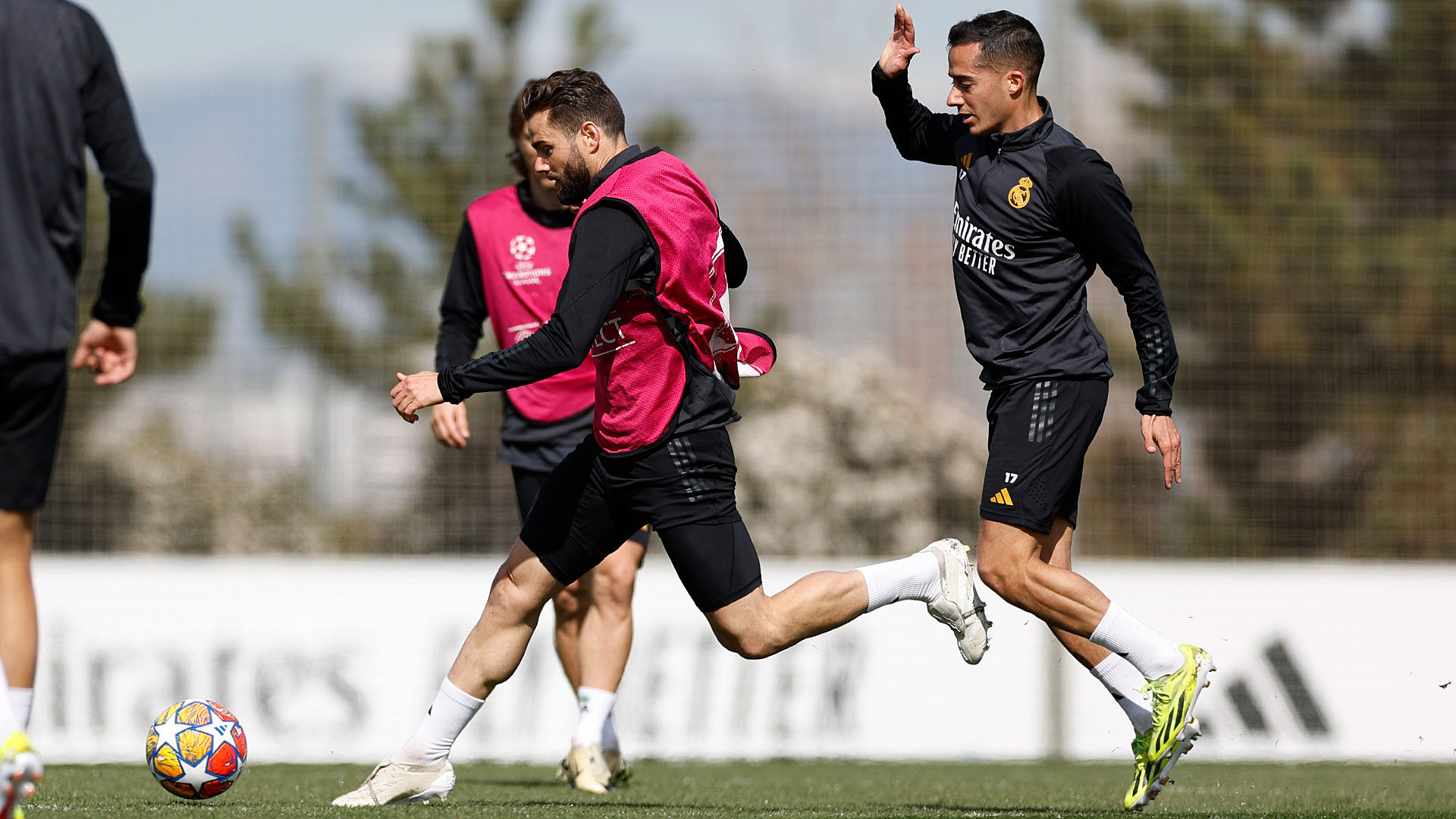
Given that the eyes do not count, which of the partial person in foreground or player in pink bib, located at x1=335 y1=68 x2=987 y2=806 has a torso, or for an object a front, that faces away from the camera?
the partial person in foreground

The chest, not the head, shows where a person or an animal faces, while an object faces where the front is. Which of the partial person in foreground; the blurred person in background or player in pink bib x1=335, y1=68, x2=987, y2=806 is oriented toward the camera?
the blurred person in background

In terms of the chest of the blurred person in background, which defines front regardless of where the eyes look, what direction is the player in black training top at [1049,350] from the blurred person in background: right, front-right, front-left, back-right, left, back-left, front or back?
front-left

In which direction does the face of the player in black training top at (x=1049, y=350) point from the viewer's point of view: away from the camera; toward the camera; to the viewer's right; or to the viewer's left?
to the viewer's left

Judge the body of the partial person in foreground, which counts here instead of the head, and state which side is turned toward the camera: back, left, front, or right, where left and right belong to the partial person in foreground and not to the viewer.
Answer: back

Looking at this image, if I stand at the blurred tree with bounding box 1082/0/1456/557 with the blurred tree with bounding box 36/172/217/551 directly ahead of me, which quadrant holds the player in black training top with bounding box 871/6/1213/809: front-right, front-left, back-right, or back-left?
front-left

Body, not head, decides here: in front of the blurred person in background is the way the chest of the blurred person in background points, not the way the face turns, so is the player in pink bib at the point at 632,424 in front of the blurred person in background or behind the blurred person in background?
in front

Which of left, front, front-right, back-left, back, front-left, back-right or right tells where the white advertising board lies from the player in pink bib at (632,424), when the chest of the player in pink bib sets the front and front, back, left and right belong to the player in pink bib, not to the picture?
right

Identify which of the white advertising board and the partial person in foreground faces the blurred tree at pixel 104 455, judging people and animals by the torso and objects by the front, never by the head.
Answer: the partial person in foreground

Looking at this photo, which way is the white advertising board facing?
toward the camera

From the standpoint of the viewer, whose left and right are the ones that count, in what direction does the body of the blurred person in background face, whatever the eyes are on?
facing the viewer

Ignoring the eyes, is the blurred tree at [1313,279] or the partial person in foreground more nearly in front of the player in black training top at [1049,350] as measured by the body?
the partial person in foreground

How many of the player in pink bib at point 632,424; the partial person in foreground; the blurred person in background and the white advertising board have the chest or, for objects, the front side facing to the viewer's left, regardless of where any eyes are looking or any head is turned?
1

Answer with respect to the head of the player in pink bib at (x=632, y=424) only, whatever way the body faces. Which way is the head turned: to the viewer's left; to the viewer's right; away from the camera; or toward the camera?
to the viewer's left

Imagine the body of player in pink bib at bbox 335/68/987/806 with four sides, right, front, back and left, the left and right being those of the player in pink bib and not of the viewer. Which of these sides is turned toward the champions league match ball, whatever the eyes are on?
front

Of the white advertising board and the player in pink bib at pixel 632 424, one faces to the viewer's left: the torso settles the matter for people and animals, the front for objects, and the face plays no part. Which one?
the player in pink bib

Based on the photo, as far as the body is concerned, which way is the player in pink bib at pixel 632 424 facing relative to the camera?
to the viewer's left

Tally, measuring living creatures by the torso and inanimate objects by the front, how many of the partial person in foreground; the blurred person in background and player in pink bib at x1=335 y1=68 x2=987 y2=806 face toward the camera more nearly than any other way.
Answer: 1

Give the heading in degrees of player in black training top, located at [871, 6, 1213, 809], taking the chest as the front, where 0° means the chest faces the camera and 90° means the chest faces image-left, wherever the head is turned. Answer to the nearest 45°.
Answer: approximately 45°
